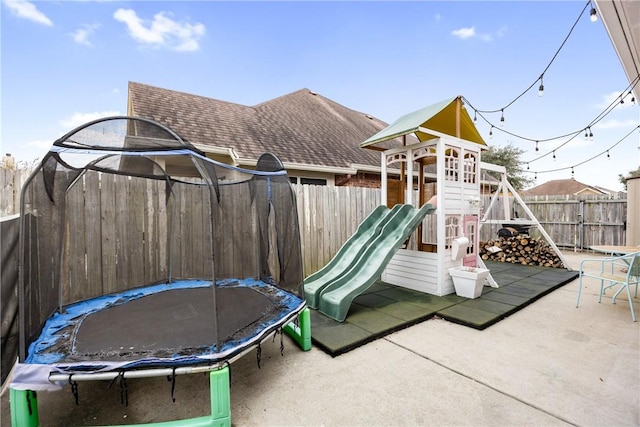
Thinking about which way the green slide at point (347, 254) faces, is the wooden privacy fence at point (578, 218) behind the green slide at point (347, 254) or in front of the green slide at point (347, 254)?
behind

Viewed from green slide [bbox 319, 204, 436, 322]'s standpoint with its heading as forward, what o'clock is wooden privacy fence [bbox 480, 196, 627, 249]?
The wooden privacy fence is roughly at 6 o'clock from the green slide.

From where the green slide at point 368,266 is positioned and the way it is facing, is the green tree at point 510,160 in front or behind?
behind

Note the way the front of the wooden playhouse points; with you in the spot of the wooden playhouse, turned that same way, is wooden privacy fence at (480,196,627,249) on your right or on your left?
on your left

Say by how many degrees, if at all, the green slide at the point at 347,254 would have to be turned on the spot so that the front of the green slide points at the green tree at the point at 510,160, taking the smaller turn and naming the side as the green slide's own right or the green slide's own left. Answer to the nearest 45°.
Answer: approximately 180°

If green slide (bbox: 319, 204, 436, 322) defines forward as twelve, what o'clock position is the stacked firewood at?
The stacked firewood is roughly at 6 o'clock from the green slide.

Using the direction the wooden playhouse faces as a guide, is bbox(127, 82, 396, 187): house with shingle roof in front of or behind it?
behind
